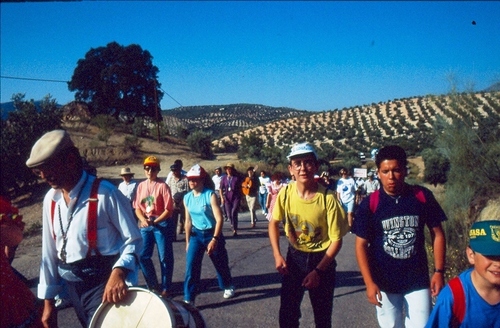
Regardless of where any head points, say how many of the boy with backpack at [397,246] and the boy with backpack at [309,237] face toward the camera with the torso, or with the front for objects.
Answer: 2

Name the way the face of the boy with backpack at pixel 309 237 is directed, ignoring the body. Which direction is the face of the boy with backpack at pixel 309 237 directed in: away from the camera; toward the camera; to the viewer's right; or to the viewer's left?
toward the camera

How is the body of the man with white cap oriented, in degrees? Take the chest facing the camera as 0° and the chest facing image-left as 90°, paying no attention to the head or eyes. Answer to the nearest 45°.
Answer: approximately 45°

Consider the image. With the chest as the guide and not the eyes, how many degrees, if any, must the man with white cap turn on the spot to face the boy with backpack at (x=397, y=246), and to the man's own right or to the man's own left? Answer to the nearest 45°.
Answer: approximately 135° to the man's own left

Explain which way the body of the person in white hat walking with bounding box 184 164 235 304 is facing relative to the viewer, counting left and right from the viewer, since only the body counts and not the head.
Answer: facing the viewer and to the left of the viewer

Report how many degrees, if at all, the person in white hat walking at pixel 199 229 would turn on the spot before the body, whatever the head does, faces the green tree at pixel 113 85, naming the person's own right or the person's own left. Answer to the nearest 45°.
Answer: approximately 135° to the person's own right

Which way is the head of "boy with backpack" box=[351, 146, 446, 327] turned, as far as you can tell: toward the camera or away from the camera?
toward the camera

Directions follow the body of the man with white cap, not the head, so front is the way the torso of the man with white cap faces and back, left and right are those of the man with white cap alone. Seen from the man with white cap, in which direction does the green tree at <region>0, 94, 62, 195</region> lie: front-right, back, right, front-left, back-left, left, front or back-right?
back-right

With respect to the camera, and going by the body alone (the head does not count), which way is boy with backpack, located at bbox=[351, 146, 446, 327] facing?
toward the camera

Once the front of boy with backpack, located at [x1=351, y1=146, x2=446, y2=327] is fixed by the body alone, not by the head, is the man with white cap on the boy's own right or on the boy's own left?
on the boy's own right

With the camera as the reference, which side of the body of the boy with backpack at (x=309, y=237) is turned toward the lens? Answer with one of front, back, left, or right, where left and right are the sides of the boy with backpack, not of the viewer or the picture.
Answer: front

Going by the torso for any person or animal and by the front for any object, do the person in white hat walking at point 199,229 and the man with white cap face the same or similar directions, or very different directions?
same or similar directions
